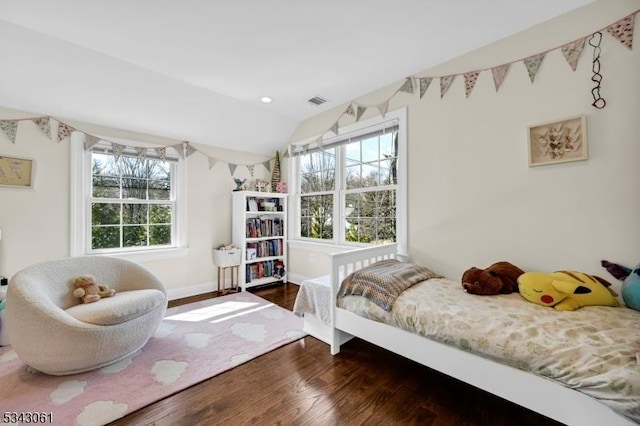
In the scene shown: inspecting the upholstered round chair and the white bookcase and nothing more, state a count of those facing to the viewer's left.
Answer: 0

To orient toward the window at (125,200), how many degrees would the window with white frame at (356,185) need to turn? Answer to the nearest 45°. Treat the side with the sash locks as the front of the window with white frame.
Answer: approximately 45° to its right

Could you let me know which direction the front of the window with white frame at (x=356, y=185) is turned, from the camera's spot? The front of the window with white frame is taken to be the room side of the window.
facing the viewer and to the left of the viewer

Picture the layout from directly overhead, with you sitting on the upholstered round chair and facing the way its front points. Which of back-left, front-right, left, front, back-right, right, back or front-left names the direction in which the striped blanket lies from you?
front

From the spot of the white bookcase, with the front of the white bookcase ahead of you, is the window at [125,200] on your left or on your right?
on your right

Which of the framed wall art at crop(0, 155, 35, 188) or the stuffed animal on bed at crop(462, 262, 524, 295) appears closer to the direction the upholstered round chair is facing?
the stuffed animal on bed

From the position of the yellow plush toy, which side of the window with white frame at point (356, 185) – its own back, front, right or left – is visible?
left

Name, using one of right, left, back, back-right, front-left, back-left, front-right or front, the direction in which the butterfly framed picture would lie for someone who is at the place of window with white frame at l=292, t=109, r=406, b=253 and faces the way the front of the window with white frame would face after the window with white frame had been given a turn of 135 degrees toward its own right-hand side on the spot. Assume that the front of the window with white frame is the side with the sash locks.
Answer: back-right

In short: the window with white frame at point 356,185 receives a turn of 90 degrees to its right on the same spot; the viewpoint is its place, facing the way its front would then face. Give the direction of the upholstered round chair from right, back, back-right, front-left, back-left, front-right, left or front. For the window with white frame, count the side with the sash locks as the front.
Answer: left

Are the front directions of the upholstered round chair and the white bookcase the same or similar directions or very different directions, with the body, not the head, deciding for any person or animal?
same or similar directions

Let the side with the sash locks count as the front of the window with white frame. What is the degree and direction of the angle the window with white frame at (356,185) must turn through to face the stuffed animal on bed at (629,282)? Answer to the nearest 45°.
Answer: approximately 90° to its left

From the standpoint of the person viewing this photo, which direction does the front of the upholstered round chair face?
facing the viewer and to the right of the viewer

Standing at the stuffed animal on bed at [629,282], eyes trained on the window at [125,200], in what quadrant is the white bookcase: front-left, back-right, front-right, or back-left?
front-right

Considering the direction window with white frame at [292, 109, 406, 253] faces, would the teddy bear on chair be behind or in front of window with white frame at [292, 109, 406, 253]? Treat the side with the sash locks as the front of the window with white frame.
in front

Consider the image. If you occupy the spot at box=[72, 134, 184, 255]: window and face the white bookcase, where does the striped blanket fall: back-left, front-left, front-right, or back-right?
front-right

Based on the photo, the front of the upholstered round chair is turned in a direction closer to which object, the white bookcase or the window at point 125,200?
the white bookcase
